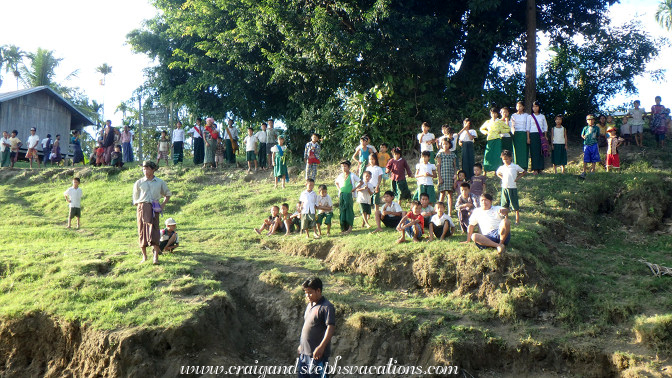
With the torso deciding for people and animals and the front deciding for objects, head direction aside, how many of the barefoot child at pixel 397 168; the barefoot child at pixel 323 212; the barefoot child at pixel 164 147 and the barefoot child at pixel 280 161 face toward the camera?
4

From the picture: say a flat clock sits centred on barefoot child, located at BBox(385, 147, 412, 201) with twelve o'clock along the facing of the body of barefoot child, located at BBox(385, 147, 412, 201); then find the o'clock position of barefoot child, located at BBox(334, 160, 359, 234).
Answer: barefoot child, located at BBox(334, 160, 359, 234) is roughly at 2 o'clock from barefoot child, located at BBox(385, 147, 412, 201).

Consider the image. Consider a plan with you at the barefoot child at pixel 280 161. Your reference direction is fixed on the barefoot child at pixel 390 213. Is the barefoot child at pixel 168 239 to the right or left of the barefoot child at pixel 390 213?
right

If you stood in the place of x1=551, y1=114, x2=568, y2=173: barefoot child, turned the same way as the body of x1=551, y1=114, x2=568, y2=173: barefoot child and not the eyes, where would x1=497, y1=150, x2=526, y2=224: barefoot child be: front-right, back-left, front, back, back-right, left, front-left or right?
front

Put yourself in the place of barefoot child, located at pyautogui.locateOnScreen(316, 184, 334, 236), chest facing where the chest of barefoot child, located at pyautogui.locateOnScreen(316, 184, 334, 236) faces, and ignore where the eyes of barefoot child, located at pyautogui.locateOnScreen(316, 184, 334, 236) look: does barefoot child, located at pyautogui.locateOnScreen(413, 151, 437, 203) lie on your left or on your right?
on your left

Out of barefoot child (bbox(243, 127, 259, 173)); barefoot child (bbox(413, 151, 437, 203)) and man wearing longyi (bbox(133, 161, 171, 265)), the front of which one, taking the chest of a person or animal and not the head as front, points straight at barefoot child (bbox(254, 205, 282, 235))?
barefoot child (bbox(243, 127, 259, 173))

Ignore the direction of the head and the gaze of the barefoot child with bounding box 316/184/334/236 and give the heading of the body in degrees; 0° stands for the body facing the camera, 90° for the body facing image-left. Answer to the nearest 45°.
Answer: approximately 0°

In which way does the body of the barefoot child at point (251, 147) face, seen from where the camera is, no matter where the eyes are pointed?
toward the camera

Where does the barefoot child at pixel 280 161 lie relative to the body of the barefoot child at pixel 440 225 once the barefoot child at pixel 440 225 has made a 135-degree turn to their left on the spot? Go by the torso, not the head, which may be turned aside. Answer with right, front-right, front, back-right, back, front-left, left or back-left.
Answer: left

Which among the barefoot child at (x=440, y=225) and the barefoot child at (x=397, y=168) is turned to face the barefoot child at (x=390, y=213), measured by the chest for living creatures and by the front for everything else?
the barefoot child at (x=397, y=168)

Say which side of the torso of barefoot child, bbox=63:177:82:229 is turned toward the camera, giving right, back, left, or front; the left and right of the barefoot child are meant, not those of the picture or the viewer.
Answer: front

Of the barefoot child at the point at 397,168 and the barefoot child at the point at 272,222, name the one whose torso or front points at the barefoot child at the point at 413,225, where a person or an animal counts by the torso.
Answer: the barefoot child at the point at 397,168

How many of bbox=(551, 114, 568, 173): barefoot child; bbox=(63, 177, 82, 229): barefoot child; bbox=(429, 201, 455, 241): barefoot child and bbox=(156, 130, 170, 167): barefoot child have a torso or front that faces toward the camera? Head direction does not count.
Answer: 4

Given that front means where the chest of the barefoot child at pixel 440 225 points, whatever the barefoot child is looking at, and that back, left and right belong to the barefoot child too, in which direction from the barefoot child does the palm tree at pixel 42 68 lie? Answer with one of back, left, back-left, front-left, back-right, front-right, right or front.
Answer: back-right

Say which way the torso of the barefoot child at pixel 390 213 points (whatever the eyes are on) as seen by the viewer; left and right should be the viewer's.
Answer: facing the viewer and to the left of the viewer

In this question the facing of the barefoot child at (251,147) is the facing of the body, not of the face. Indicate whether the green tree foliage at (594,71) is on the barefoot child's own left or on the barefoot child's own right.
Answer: on the barefoot child's own left

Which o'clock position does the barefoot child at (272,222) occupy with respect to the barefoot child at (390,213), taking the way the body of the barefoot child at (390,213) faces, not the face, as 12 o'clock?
the barefoot child at (272,222) is roughly at 2 o'clock from the barefoot child at (390,213).

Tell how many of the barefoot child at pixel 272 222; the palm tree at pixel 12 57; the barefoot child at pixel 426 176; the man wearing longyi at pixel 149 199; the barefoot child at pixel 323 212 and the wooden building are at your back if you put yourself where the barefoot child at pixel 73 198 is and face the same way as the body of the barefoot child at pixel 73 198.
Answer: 2

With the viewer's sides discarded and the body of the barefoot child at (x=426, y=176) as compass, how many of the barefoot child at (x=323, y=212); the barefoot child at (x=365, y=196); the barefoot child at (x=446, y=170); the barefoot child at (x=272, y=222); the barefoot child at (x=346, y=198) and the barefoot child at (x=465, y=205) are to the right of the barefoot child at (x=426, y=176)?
4

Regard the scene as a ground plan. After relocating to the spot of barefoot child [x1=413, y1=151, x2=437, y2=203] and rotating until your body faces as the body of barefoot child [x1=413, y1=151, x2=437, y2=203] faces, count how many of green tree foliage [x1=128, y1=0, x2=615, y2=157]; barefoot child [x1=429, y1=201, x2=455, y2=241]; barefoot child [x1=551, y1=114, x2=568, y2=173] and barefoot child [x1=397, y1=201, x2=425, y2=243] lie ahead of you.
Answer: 2
